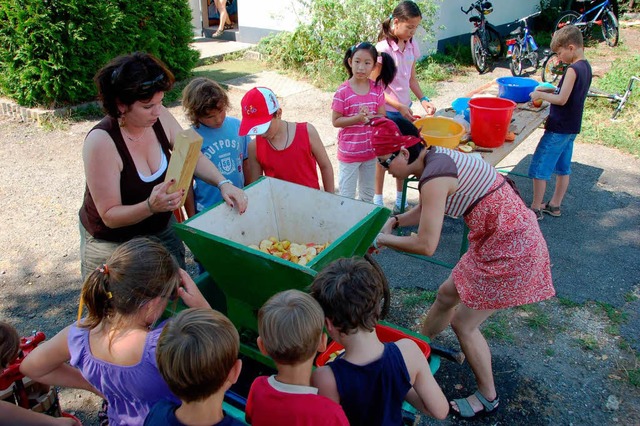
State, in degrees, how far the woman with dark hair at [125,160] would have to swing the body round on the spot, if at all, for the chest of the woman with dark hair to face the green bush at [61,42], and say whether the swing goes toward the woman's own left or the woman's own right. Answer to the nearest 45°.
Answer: approximately 135° to the woman's own left

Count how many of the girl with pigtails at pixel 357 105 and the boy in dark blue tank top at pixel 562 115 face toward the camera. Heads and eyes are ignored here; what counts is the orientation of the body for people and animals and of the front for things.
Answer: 1

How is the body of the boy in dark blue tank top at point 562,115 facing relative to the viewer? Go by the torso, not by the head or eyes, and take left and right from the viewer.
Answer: facing to the left of the viewer

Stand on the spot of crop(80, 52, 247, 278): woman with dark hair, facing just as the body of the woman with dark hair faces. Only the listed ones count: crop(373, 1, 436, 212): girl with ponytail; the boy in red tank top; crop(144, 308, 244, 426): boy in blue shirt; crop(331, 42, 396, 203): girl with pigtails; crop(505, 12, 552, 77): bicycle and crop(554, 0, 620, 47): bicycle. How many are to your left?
5

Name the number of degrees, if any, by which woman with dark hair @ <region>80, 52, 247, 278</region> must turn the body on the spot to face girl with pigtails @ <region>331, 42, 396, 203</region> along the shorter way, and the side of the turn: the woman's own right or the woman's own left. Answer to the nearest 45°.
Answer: approximately 90° to the woman's own left

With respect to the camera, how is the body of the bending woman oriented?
to the viewer's left

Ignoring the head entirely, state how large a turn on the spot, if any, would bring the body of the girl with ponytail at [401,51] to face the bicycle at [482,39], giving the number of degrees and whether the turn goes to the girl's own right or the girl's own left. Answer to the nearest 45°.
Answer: approximately 135° to the girl's own left

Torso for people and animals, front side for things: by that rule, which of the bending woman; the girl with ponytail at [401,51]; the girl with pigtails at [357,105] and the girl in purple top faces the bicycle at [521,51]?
the girl in purple top

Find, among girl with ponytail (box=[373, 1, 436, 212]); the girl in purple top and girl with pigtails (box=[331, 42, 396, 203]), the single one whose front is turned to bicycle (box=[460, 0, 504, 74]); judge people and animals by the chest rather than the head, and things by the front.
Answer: the girl in purple top

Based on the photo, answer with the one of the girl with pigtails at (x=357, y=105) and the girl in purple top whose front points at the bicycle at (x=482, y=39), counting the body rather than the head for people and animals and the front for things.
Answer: the girl in purple top

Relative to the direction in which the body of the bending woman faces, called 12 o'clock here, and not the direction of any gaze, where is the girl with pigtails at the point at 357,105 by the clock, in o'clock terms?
The girl with pigtails is roughly at 2 o'clock from the bending woman.

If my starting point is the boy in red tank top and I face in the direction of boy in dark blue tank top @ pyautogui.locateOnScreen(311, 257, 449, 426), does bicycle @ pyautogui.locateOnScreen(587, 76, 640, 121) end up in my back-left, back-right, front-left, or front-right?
back-left

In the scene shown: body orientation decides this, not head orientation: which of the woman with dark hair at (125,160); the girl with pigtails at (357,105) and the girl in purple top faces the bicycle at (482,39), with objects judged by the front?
the girl in purple top
